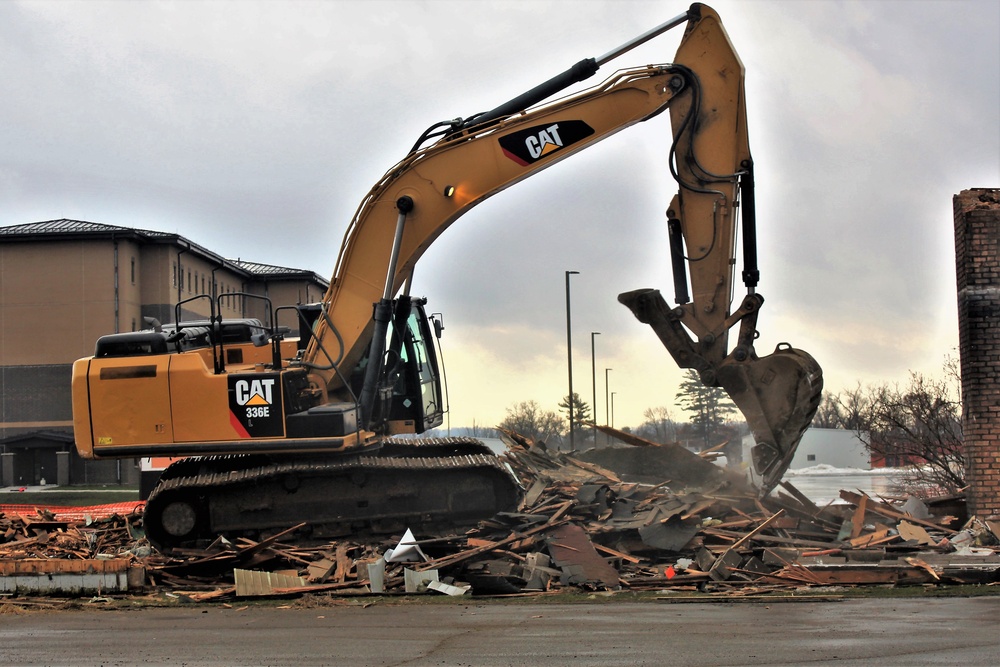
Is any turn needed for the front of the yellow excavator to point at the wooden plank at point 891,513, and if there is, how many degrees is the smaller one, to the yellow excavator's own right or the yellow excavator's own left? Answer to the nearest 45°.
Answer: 0° — it already faces it

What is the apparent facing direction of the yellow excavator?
to the viewer's right

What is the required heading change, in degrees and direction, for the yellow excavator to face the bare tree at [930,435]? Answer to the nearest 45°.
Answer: approximately 45° to its left

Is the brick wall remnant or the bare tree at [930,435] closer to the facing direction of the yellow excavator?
the brick wall remnant

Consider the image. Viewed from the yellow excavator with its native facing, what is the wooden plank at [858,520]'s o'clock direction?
The wooden plank is roughly at 12 o'clock from the yellow excavator.

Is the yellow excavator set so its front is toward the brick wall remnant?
yes
